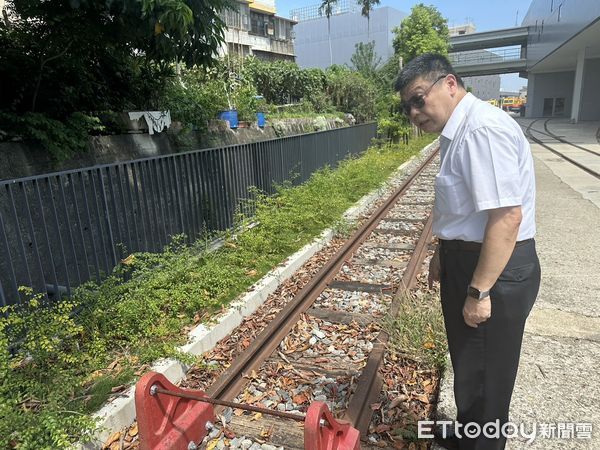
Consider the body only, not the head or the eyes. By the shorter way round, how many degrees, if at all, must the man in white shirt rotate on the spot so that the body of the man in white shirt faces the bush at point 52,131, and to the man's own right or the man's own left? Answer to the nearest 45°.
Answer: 0° — they already face it

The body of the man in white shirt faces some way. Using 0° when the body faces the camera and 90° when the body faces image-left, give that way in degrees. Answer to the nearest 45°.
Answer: approximately 90°

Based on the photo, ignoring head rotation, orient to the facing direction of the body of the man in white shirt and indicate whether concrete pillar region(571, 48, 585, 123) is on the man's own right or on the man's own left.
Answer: on the man's own right

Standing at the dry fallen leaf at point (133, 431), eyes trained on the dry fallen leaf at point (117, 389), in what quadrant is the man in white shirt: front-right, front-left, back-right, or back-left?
back-right

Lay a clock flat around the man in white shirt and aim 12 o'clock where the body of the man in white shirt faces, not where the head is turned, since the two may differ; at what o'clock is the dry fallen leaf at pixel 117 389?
The dry fallen leaf is roughly at 12 o'clock from the man in white shirt.

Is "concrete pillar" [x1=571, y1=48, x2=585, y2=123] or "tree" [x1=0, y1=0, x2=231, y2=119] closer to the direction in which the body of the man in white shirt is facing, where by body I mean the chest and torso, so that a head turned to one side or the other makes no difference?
the tree

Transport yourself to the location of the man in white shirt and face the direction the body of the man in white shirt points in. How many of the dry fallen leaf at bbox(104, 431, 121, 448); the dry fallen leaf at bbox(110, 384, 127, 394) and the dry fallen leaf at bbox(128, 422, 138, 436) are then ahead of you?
3
